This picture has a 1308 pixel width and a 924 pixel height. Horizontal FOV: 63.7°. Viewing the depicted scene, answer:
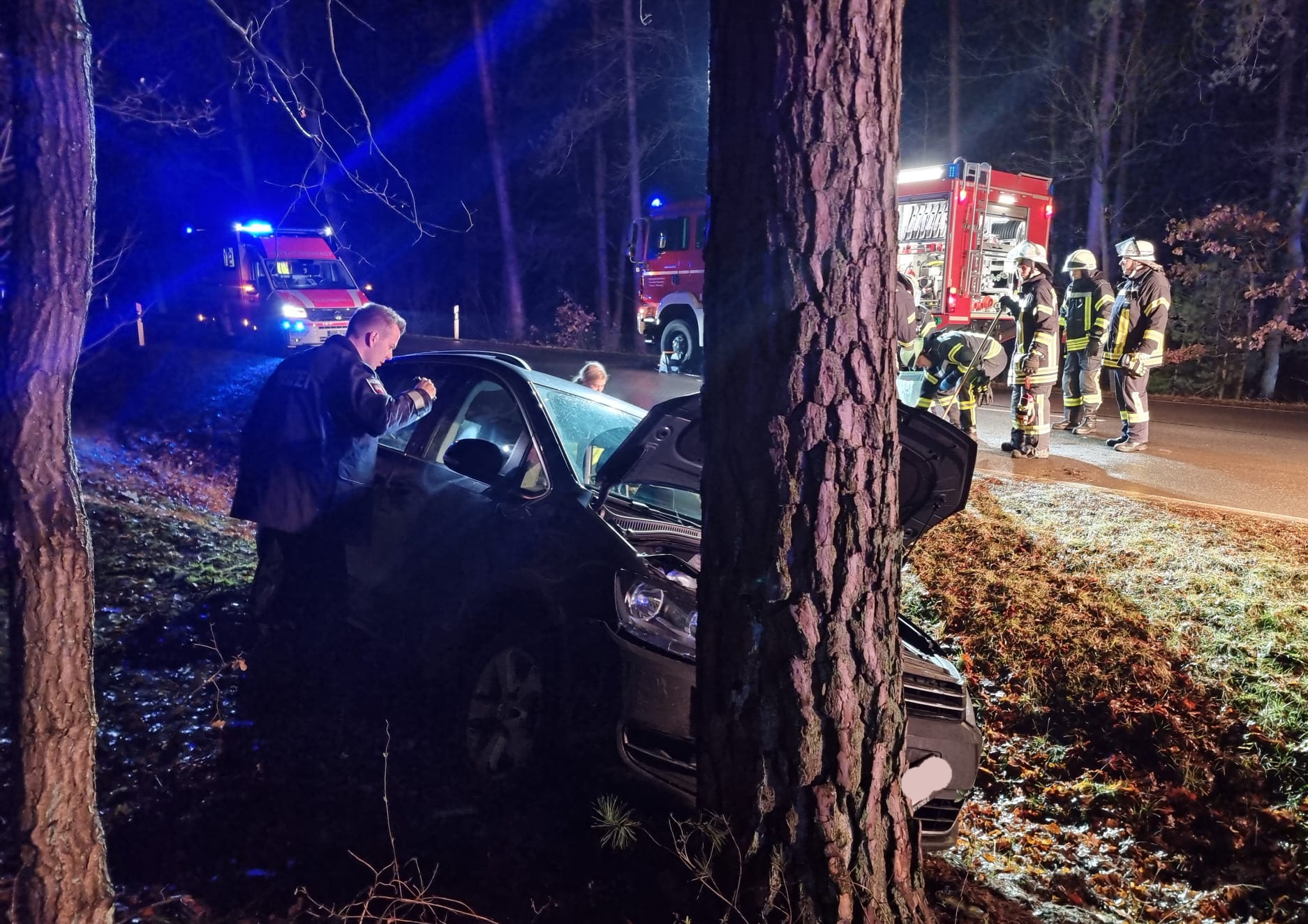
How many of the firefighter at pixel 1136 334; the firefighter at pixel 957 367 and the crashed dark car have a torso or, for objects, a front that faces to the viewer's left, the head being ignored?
2

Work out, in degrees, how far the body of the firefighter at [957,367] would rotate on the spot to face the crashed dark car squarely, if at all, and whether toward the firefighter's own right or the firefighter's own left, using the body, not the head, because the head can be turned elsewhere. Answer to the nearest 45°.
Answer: approximately 90° to the firefighter's own left

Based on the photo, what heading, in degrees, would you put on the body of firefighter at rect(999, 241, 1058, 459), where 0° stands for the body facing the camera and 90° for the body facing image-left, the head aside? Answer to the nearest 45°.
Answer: approximately 90°

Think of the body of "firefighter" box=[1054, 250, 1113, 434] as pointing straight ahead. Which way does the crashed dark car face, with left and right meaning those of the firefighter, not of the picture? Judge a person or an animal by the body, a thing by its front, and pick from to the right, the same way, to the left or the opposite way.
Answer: to the left

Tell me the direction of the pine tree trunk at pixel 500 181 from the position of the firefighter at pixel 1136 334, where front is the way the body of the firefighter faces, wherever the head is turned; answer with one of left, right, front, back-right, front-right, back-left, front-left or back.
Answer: front-right

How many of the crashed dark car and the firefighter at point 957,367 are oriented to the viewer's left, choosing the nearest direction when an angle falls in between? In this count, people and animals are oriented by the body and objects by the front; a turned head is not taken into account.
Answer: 1

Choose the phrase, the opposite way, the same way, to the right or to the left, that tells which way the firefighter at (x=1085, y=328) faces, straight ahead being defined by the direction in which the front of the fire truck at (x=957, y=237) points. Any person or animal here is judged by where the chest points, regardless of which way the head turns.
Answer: to the left

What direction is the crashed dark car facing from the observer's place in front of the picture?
facing the viewer and to the right of the viewer

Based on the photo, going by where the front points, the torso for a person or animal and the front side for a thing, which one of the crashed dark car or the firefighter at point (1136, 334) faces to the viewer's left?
the firefighter

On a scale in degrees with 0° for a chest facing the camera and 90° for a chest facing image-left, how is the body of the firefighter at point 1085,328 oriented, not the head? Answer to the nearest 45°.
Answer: approximately 45°

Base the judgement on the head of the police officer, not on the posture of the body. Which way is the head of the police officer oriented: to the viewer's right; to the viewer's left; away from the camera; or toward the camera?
to the viewer's right

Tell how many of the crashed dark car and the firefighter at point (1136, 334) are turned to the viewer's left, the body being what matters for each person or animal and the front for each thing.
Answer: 1

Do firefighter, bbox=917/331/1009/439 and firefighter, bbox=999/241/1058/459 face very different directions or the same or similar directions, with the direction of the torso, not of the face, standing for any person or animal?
same or similar directions

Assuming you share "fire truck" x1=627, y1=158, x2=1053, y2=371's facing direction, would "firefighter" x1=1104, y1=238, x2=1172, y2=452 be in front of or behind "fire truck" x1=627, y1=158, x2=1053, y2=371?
behind

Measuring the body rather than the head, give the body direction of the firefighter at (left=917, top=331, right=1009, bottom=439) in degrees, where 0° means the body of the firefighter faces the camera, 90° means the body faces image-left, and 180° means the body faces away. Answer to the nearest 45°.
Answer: approximately 90°

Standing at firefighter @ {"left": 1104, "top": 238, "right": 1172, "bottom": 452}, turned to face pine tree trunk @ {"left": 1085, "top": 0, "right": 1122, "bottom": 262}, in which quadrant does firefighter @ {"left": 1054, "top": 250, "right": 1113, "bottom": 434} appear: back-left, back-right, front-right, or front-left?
front-left

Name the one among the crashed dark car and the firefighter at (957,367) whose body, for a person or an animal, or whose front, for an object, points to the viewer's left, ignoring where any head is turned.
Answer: the firefighter

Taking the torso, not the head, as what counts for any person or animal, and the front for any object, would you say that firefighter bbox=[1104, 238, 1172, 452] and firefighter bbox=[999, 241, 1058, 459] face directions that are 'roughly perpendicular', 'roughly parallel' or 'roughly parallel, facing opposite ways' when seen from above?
roughly parallel

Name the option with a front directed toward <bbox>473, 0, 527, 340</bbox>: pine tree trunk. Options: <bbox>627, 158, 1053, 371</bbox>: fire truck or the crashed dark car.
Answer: the fire truck
